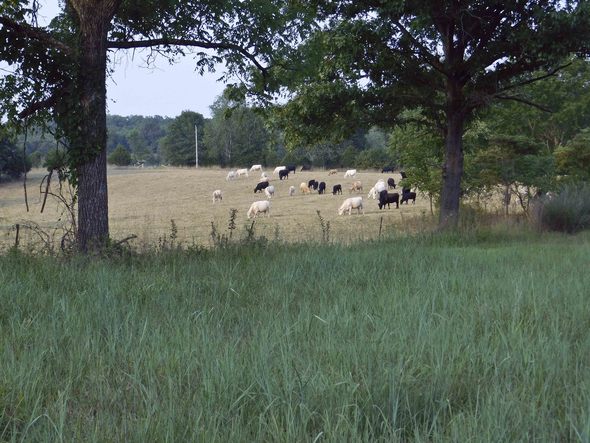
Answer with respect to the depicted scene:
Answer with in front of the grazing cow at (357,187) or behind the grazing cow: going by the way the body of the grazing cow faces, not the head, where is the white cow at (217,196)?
in front

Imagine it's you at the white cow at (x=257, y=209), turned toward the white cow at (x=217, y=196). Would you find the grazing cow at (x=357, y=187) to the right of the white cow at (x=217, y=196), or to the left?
right

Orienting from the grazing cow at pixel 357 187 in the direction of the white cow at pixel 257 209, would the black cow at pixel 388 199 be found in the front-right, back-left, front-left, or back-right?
front-left

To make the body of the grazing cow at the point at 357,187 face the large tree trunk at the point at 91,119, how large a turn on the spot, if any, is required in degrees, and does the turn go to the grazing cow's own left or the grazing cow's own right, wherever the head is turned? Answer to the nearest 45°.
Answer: approximately 45° to the grazing cow's own left

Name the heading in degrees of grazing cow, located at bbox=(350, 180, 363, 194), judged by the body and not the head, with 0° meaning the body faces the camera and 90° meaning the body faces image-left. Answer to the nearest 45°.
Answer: approximately 45°

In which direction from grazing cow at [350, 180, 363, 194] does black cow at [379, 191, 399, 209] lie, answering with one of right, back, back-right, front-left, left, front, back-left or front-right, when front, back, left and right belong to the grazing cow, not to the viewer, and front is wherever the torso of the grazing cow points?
front-left

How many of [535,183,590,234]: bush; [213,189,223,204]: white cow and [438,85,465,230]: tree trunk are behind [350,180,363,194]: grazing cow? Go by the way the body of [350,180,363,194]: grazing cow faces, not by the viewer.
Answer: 0

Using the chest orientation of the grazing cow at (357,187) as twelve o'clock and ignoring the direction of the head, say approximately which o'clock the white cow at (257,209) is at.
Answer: The white cow is roughly at 11 o'clock from the grazing cow.
